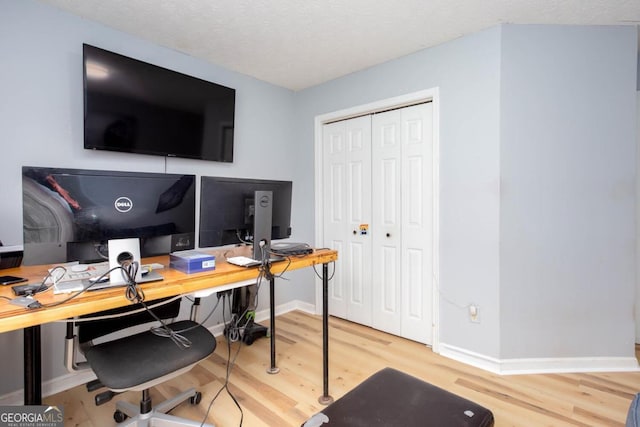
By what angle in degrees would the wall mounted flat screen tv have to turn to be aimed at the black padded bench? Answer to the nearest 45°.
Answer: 0° — it already faces it

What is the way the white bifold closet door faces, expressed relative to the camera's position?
facing the viewer and to the left of the viewer

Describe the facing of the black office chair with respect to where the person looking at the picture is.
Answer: facing the viewer and to the right of the viewer

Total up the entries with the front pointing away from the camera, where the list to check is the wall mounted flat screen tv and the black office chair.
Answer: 0

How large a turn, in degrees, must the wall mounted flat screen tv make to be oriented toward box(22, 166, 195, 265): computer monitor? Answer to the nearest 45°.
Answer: approximately 45° to its right

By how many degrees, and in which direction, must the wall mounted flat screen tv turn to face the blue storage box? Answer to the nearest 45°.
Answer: approximately 45° to its right
